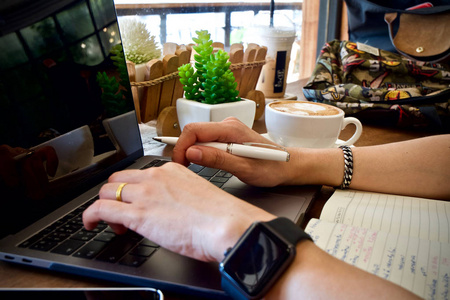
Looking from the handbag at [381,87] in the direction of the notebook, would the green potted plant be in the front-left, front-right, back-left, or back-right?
front-right

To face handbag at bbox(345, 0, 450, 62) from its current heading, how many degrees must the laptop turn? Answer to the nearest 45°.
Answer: approximately 90° to its left

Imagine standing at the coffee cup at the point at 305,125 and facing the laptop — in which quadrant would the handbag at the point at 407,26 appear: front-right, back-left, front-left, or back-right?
back-right
